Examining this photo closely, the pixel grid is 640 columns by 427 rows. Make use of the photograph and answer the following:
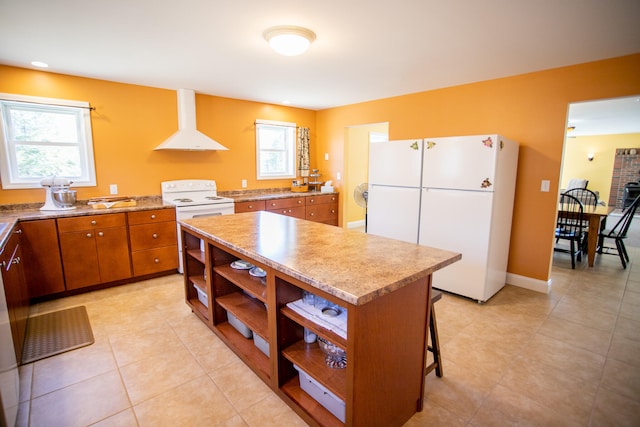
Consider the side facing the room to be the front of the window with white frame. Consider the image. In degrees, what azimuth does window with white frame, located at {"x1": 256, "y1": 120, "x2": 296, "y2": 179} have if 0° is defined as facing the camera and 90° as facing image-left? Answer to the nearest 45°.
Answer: approximately 315°

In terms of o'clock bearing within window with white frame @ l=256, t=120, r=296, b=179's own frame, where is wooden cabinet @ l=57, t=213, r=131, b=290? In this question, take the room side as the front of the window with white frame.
The wooden cabinet is roughly at 3 o'clock from the window with white frame.

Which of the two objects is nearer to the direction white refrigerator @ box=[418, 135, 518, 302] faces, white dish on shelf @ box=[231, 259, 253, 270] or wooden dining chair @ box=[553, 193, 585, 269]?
the white dish on shelf
